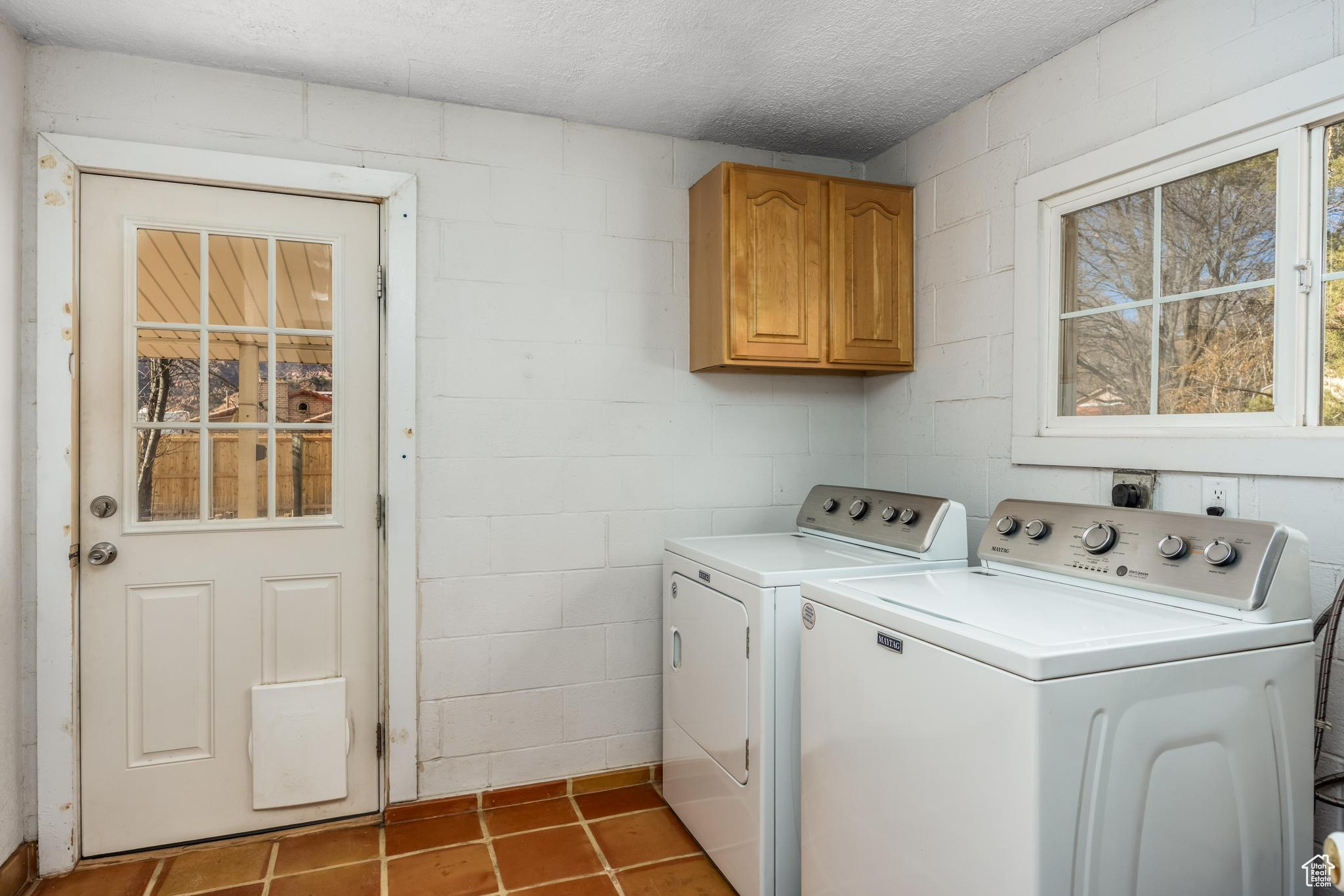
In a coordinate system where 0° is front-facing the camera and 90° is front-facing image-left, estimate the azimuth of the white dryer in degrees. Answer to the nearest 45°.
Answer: approximately 45°

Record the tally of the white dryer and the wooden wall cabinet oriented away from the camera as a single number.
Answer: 0

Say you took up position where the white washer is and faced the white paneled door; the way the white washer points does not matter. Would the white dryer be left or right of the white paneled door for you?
right

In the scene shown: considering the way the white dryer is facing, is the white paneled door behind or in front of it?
in front

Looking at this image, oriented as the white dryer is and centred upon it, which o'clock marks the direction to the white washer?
The white washer is roughly at 9 o'clock from the white dryer.

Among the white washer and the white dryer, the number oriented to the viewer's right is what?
0

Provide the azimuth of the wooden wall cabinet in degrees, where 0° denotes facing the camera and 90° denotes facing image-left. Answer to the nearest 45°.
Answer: approximately 315°

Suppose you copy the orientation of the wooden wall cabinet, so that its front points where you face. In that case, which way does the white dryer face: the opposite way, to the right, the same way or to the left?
to the right

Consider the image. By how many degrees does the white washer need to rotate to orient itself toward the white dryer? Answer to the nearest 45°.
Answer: approximately 90° to its right
